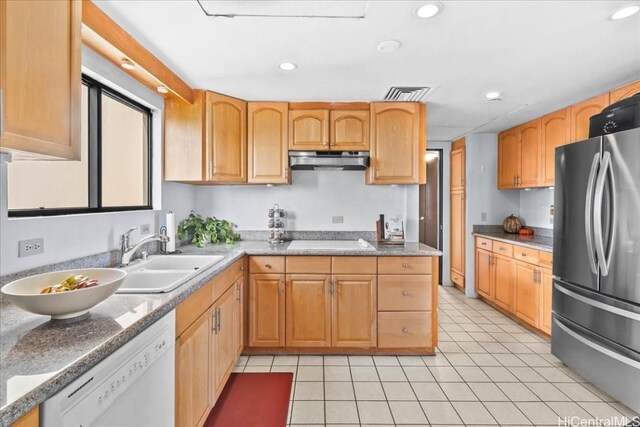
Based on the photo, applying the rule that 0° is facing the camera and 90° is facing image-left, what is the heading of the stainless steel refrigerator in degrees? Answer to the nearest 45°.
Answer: approximately 45°

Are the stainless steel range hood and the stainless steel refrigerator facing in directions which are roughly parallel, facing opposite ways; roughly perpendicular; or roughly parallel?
roughly perpendicular

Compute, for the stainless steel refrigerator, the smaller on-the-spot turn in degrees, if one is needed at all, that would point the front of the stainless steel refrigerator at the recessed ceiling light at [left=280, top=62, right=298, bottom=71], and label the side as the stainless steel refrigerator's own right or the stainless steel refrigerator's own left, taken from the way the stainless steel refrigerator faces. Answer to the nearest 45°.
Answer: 0° — it already faces it

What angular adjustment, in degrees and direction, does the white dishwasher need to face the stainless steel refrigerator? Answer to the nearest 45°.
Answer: approximately 45° to its left

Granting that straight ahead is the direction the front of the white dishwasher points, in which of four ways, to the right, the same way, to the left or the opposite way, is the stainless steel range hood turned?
to the right

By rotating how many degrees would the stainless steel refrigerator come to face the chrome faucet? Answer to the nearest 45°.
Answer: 0° — it already faces it

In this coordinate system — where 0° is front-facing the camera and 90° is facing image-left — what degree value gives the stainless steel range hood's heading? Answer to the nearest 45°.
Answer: approximately 0°

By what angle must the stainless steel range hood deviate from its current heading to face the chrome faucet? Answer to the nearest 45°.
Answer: approximately 45° to its right

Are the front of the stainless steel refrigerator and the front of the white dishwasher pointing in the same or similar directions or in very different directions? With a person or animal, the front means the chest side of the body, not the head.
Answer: very different directions

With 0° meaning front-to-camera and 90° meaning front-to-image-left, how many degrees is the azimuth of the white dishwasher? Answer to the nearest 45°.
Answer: approximately 315°
